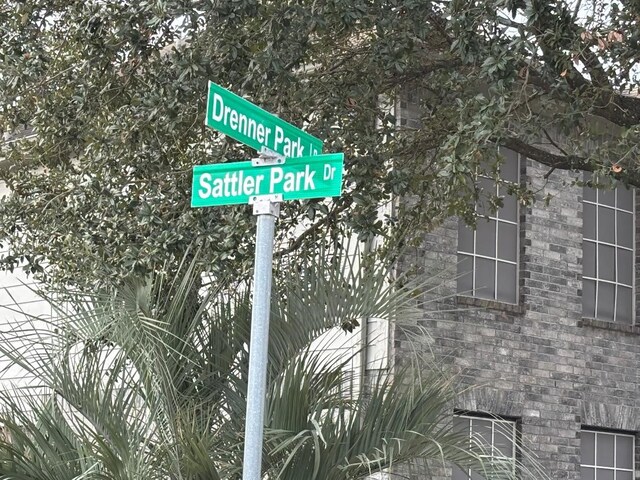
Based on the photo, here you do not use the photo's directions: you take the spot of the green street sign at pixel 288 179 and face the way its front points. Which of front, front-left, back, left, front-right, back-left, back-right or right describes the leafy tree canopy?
back

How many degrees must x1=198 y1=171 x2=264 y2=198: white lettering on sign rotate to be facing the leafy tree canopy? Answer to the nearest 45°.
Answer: approximately 180°

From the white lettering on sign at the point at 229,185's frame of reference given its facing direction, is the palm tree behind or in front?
behind

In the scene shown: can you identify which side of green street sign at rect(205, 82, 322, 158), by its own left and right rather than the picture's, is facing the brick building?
left

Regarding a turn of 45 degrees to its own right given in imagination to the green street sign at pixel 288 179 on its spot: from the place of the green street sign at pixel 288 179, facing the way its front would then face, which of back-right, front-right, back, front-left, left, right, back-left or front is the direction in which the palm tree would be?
back-right

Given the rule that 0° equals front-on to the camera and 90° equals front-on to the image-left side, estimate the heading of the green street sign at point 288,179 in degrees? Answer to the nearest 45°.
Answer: approximately 0°

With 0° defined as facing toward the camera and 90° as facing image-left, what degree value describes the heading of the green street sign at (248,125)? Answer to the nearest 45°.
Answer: approximately 315°
